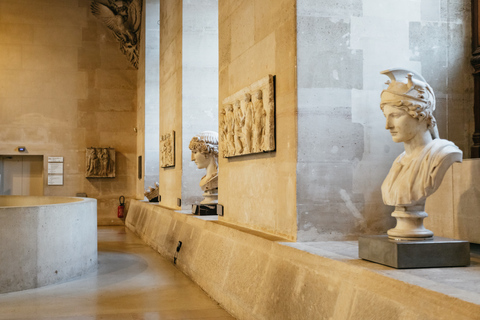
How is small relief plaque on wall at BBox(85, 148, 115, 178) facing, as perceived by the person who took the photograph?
facing the viewer

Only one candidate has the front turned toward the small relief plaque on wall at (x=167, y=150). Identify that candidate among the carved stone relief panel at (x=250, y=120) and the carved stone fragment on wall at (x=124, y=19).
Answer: the carved stone fragment on wall

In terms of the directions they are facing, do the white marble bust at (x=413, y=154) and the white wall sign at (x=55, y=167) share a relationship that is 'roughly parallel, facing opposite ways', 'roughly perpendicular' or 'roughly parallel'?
roughly perpendicular

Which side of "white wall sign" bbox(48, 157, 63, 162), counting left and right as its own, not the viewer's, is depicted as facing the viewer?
front

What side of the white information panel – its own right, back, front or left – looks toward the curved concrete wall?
front

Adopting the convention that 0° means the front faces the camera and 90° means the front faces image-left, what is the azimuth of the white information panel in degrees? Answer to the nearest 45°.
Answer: approximately 0°

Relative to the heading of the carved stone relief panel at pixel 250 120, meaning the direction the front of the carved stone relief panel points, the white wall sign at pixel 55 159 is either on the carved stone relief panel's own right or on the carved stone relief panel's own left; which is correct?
on the carved stone relief panel's own right

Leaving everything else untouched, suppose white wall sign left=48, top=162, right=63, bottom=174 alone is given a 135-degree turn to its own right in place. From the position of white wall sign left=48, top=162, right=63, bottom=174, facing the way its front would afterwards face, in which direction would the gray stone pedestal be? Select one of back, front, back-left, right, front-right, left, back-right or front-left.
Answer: back-left

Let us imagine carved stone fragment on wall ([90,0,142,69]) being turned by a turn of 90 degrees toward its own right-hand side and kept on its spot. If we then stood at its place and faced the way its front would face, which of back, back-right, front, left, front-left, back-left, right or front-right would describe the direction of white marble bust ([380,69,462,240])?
left

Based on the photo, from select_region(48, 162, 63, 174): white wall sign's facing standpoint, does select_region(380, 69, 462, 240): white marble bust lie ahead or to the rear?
ahead

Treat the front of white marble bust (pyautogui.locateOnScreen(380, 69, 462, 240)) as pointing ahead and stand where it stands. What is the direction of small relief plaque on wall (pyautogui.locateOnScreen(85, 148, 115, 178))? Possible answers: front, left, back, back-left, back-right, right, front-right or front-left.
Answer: right
